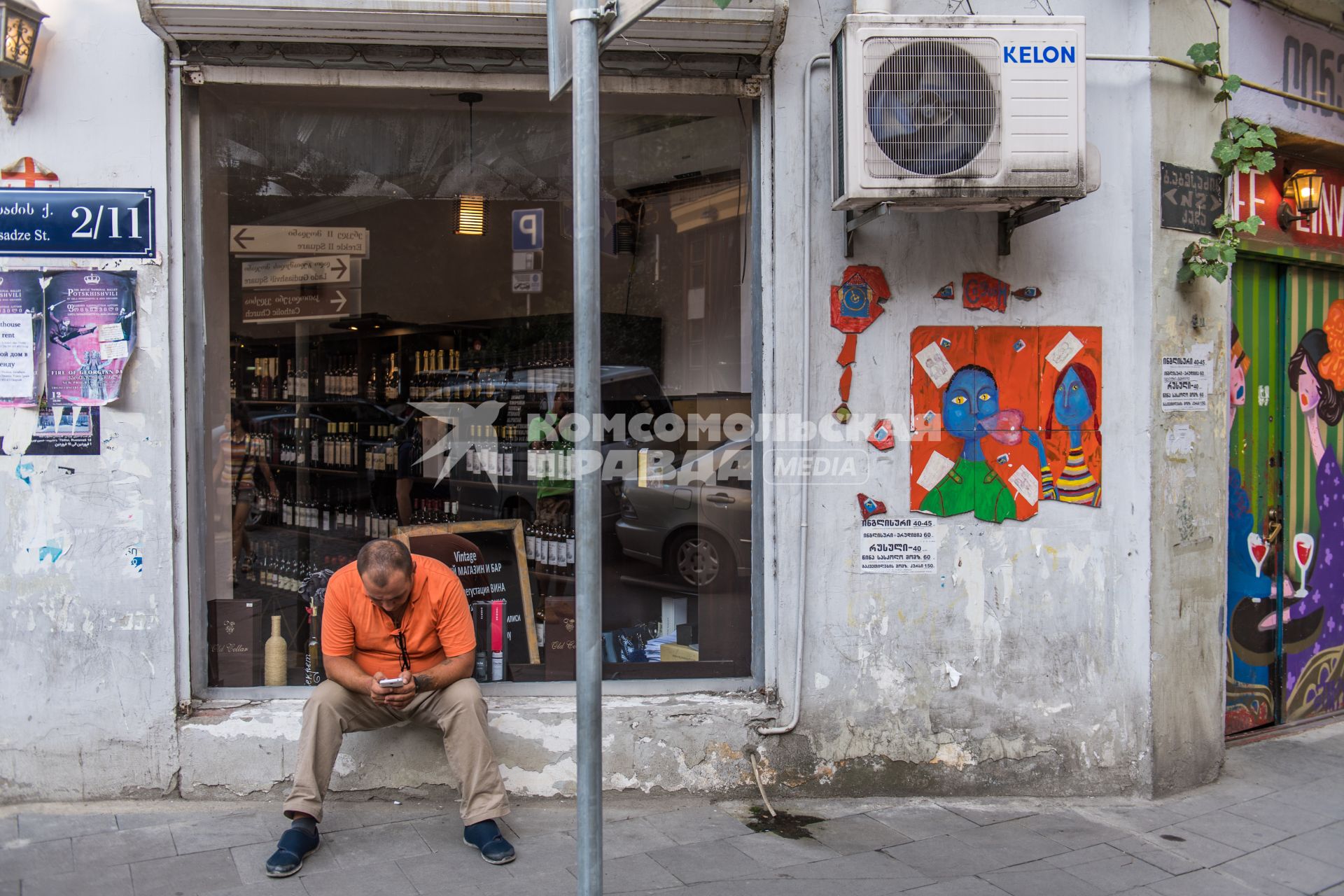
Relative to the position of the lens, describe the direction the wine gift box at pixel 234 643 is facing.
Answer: facing the viewer

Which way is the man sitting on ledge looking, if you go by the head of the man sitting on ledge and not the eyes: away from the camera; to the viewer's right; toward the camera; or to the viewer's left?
toward the camera

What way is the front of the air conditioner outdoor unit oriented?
toward the camera

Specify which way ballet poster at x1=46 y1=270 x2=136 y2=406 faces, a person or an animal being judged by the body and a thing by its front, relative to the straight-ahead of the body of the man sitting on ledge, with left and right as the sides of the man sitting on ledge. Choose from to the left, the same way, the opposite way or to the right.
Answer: the same way

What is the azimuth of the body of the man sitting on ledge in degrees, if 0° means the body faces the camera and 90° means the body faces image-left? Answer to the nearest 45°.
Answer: approximately 0°

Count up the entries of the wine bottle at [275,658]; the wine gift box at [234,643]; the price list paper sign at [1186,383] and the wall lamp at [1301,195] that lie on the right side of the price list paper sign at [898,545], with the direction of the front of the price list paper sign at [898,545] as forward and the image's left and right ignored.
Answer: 2

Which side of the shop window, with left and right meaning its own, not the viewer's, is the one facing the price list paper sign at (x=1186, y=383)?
left

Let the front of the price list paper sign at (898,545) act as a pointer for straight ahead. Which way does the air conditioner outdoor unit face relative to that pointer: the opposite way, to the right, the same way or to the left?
the same way
